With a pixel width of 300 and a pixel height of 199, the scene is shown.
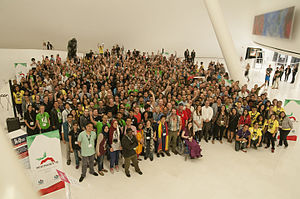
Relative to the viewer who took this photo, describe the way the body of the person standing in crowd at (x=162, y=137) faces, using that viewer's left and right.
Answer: facing the viewer

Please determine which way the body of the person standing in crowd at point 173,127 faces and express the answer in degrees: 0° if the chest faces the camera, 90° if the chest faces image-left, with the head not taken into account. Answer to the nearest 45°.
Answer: approximately 0°

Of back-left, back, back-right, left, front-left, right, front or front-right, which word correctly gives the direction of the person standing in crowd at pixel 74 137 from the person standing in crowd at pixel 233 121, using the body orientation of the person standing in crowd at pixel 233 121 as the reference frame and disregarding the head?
front-right

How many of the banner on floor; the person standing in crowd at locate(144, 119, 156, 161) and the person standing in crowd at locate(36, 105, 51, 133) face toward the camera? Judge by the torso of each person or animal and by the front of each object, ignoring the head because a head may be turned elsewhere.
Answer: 3

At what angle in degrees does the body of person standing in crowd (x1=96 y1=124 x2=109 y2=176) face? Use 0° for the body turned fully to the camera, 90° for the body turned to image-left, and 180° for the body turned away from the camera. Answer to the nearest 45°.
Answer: approximately 315°

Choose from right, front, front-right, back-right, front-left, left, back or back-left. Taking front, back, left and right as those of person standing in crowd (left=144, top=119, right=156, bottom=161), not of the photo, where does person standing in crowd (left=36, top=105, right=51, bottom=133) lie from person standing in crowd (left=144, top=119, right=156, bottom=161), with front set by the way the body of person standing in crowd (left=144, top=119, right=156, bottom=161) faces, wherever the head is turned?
right

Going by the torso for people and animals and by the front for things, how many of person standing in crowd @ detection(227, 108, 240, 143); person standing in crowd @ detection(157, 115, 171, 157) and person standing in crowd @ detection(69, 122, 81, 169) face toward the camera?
3

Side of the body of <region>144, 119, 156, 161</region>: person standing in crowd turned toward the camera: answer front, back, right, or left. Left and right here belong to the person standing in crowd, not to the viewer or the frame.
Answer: front

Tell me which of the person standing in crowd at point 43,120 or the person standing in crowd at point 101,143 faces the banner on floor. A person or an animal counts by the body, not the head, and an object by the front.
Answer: the person standing in crowd at point 43,120

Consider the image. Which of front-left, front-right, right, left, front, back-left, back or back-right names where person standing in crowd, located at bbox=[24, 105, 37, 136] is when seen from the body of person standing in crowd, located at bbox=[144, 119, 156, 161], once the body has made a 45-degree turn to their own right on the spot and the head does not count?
front-right

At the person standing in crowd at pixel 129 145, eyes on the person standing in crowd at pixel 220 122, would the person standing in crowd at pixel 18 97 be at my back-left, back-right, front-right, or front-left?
back-left

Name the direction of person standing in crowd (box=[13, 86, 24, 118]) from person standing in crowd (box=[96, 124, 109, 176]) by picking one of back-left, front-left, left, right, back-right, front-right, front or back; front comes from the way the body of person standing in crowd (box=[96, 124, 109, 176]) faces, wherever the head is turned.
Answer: back

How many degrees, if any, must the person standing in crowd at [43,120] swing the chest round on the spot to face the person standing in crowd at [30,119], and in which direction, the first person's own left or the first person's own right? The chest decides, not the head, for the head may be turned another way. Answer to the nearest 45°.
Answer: approximately 135° to the first person's own right
